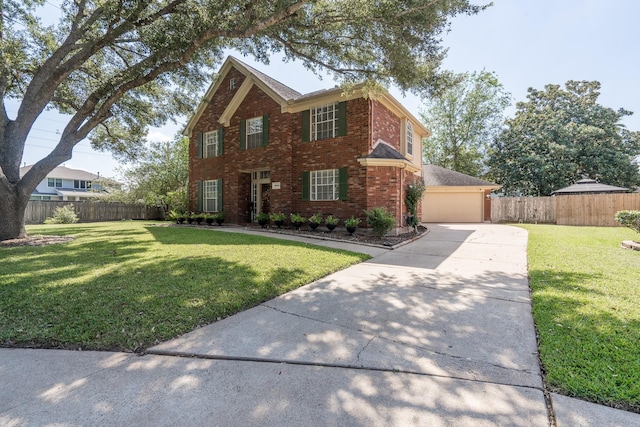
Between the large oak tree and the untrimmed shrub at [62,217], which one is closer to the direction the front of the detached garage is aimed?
the large oak tree

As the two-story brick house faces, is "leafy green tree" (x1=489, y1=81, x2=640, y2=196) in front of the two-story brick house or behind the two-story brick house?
behind

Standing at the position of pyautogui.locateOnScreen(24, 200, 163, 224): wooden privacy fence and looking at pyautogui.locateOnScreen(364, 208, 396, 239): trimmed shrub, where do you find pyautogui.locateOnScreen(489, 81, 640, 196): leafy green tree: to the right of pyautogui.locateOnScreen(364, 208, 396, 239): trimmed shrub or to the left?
left

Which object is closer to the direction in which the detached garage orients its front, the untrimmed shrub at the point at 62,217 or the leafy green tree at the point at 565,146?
the untrimmed shrub

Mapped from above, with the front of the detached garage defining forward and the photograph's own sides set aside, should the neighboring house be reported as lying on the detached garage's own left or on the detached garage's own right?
on the detached garage's own right

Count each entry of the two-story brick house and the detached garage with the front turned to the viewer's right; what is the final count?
0

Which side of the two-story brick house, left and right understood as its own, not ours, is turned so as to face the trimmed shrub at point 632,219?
left

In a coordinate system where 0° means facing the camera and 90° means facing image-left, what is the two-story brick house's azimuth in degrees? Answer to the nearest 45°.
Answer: approximately 45°

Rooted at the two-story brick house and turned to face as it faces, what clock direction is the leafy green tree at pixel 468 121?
The leafy green tree is roughly at 6 o'clock from the two-story brick house.

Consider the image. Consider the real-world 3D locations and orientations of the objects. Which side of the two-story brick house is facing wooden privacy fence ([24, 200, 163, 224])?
right

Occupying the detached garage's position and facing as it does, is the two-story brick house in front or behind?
in front

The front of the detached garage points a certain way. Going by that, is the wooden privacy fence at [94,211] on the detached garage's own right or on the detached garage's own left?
on the detached garage's own right

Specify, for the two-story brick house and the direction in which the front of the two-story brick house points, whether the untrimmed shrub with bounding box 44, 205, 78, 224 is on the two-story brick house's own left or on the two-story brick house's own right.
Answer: on the two-story brick house's own right
